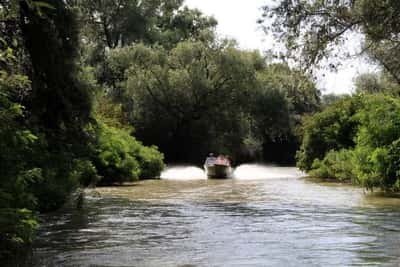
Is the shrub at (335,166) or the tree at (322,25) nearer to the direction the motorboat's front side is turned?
the tree

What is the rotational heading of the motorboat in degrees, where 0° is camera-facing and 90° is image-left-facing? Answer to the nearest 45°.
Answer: approximately 0°

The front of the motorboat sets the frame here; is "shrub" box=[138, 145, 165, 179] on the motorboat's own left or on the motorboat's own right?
on the motorboat's own right
